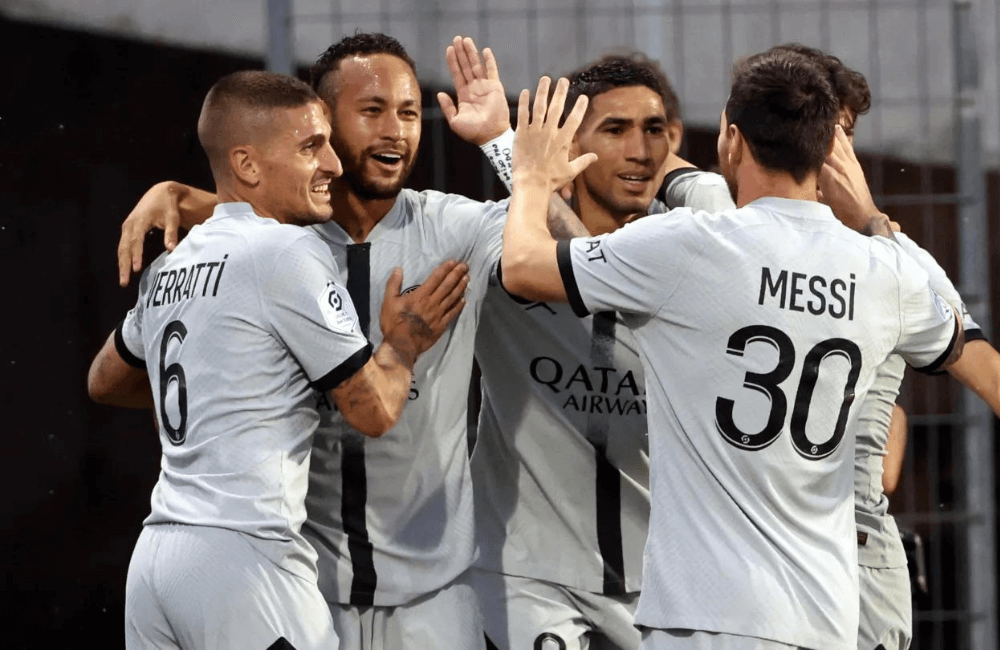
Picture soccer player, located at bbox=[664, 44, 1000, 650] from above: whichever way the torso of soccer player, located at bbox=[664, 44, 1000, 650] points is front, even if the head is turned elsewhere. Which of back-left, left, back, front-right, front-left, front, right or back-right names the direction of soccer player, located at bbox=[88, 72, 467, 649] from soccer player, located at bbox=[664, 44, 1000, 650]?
front

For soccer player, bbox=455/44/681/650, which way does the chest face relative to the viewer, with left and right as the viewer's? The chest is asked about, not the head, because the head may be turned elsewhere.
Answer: facing the viewer

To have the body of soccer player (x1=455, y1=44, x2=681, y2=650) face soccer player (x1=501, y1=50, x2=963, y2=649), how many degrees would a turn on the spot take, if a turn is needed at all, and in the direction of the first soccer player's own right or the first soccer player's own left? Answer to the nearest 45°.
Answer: approximately 45° to the first soccer player's own left

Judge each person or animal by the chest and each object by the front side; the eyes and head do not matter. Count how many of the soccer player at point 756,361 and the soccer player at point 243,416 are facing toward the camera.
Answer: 0

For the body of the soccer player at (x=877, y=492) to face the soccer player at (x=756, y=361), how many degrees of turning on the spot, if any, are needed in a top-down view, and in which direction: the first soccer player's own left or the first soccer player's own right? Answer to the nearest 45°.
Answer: approximately 45° to the first soccer player's own left

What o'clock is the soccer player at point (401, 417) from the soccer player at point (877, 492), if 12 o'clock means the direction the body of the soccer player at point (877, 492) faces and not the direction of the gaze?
the soccer player at point (401, 417) is roughly at 1 o'clock from the soccer player at point (877, 492).

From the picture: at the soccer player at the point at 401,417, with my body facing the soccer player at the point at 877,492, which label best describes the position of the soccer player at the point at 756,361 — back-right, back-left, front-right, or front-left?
front-right

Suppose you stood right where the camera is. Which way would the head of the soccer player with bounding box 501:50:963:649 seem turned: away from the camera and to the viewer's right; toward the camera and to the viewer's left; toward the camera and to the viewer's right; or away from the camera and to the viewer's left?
away from the camera and to the viewer's left

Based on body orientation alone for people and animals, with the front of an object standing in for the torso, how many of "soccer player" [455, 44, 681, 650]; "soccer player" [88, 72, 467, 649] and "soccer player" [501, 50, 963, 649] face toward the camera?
1

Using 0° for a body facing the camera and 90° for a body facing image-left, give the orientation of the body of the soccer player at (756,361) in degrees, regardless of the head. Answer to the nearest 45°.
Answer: approximately 135°

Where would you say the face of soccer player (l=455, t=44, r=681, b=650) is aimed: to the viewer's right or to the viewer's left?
to the viewer's right

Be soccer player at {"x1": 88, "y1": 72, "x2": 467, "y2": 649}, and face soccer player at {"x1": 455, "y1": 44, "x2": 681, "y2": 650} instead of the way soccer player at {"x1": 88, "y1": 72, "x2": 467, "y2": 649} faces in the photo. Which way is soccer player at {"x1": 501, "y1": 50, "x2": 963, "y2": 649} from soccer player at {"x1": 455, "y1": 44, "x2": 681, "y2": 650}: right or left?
right

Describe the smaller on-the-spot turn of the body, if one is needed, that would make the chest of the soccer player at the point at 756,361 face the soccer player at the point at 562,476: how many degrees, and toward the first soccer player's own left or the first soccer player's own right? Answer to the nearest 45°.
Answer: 0° — they already face them
